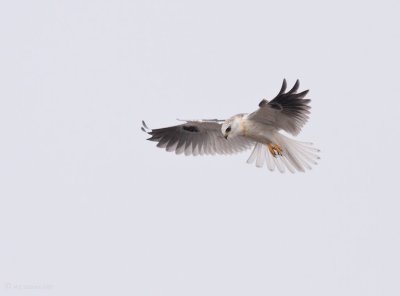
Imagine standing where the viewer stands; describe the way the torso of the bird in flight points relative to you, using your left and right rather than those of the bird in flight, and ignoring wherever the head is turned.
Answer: facing the viewer and to the left of the viewer
